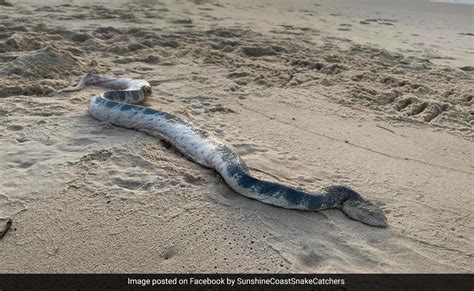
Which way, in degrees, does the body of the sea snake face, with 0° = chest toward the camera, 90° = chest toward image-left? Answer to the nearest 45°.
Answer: approximately 315°
